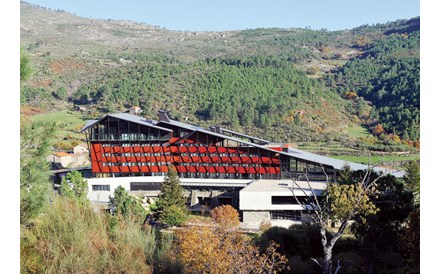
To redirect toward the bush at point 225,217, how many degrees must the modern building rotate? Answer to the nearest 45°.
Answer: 0° — it already faces it

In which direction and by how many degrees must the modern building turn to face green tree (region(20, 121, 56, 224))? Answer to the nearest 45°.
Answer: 0° — it already faces it

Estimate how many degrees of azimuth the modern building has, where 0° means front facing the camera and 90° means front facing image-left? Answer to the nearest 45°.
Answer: approximately 0°

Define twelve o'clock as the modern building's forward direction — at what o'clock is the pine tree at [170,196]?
The pine tree is roughly at 12 o'clock from the modern building.

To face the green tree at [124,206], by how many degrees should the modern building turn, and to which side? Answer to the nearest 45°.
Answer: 0° — it already faces it

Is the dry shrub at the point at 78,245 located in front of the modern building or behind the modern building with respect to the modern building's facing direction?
in front

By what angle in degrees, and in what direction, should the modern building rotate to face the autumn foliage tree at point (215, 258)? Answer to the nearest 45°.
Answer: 0° — it already faces it
